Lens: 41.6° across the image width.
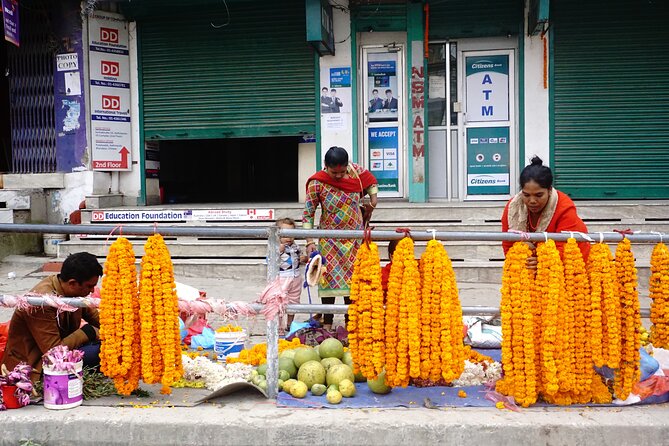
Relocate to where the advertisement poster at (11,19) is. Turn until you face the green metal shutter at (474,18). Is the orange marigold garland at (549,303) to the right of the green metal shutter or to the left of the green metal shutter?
right

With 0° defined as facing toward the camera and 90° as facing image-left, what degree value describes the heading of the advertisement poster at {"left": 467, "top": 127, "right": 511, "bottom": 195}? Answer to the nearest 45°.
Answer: approximately 0°

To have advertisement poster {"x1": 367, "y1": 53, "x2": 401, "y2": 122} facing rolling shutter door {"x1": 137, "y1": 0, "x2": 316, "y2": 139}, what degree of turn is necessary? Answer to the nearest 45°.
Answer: approximately 90° to its right

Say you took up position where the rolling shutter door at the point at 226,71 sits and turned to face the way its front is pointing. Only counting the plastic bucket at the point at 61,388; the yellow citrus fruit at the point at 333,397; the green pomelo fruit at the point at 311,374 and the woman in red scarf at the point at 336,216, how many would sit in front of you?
4

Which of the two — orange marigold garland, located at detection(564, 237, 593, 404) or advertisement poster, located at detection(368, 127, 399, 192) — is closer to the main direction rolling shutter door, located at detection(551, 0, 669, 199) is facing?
the orange marigold garland

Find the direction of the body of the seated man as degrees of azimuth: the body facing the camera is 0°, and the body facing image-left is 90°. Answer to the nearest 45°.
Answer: approximately 270°

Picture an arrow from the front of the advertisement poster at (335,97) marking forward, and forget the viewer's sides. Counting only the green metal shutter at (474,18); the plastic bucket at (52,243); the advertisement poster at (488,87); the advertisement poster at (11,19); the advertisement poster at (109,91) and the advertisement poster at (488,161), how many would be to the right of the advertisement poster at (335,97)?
3
